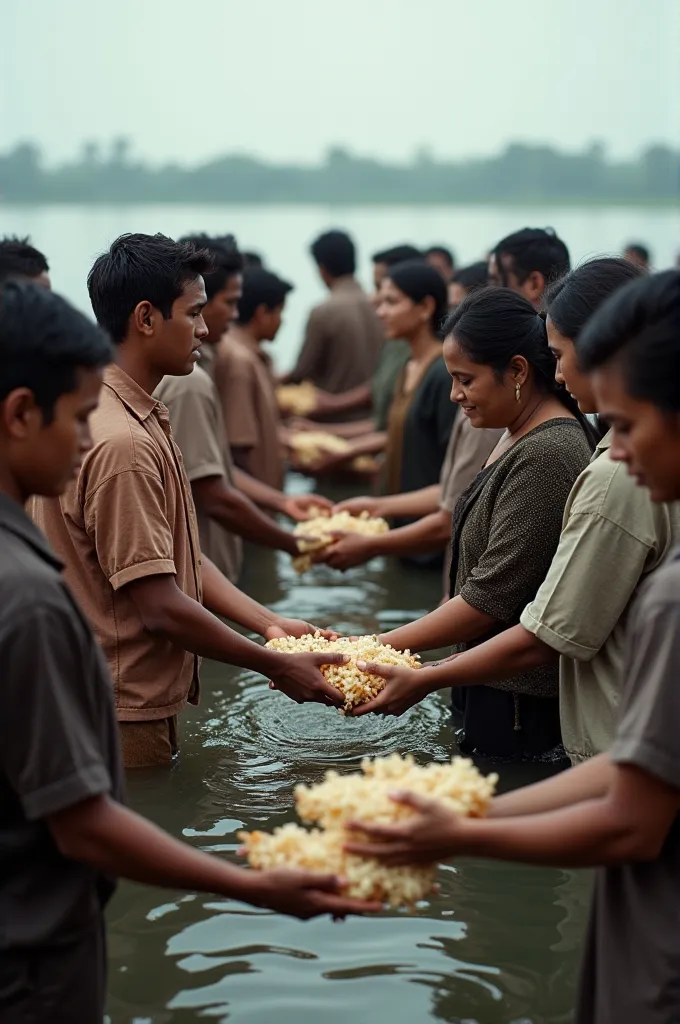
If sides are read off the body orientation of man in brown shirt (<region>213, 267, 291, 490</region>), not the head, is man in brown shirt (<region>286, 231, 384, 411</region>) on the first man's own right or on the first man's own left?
on the first man's own left

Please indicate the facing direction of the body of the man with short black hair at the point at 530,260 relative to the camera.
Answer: to the viewer's left

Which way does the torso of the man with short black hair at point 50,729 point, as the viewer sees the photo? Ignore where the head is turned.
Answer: to the viewer's right

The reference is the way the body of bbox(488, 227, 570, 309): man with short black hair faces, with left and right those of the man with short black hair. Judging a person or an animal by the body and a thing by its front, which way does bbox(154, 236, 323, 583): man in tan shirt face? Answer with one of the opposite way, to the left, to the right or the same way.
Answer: the opposite way

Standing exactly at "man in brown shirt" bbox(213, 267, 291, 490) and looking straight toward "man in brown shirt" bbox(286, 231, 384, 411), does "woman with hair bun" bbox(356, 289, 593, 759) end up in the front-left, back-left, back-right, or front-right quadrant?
back-right

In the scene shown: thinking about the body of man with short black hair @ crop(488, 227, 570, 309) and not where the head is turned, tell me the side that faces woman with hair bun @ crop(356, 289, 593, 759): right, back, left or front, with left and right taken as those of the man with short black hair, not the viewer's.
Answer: left

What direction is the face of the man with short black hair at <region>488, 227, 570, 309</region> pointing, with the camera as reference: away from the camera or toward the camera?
toward the camera

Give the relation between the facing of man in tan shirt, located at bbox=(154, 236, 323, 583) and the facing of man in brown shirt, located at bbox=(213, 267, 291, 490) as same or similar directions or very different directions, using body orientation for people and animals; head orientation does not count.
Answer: same or similar directions

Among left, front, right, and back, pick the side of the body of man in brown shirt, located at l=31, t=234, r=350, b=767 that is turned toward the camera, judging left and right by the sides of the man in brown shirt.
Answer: right

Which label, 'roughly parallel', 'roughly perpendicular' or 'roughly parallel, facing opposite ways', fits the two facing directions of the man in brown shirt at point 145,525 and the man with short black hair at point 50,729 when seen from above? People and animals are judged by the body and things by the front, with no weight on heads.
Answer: roughly parallel

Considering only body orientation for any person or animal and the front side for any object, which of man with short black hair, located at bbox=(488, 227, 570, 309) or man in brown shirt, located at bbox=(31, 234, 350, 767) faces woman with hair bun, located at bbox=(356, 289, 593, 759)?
the man in brown shirt

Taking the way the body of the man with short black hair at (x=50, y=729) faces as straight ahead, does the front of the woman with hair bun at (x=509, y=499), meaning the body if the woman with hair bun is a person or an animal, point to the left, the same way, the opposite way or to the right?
the opposite way

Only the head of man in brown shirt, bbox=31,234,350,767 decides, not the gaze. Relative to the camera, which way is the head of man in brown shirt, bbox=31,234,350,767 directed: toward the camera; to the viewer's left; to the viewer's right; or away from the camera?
to the viewer's right

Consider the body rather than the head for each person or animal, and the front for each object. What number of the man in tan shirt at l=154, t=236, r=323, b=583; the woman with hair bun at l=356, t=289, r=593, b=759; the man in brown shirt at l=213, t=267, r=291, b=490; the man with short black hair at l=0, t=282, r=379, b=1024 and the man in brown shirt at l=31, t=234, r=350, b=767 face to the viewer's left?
1

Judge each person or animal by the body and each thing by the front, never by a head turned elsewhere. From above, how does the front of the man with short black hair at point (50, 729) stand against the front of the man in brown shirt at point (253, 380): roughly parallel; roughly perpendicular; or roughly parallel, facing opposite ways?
roughly parallel

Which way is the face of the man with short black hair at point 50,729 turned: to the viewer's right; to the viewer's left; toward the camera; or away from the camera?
to the viewer's right
